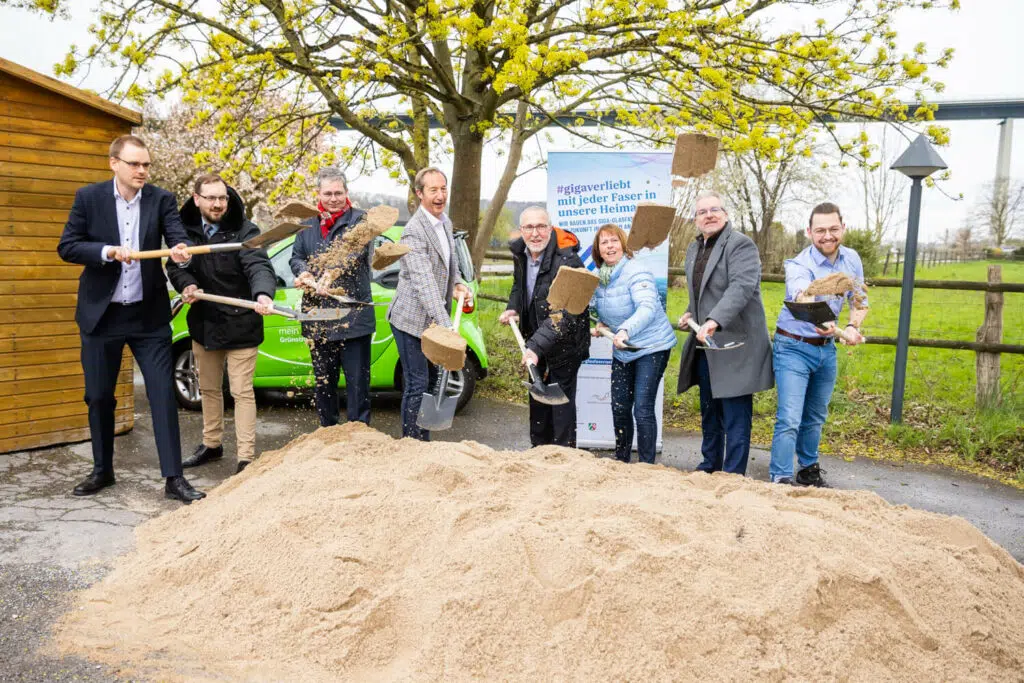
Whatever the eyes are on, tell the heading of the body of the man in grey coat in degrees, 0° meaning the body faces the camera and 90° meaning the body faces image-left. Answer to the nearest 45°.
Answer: approximately 45°

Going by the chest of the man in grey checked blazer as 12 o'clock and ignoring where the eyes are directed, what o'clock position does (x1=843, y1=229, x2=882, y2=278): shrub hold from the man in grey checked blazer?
The shrub is roughly at 9 o'clock from the man in grey checked blazer.

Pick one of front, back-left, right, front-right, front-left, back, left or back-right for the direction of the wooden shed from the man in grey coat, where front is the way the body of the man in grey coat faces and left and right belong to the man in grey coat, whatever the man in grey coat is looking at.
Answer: front-right

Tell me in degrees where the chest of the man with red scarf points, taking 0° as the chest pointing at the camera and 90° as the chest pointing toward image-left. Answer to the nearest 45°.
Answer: approximately 0°

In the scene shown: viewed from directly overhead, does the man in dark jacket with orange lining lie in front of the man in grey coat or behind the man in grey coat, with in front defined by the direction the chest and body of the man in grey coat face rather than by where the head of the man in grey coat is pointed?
in front

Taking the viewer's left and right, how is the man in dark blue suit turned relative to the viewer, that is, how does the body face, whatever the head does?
facing the viewer and to the right of the viewer

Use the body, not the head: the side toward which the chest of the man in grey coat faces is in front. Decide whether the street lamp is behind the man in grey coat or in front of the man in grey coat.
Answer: behind
